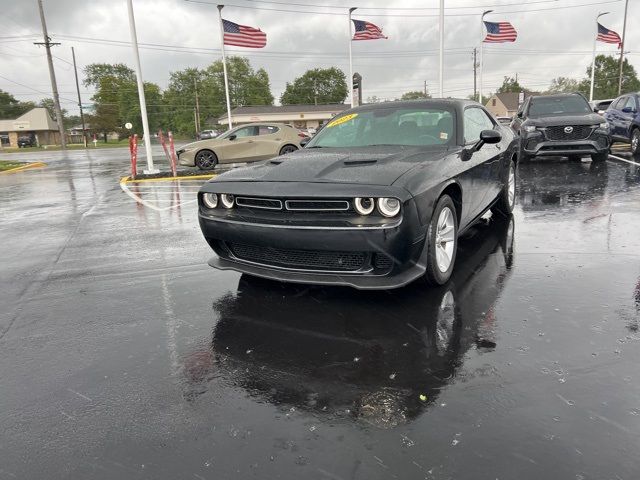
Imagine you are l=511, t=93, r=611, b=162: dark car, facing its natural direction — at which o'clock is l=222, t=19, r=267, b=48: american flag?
The american flag is roughly at 4 o'clock from the dark car.

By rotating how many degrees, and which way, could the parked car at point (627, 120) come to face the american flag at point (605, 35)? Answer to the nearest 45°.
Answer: approximately 135° to its right

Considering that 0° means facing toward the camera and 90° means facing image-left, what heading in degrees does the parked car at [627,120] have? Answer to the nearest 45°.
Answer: approximately 45°

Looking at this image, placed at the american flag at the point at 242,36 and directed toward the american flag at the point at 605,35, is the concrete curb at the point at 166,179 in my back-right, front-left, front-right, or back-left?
back-right

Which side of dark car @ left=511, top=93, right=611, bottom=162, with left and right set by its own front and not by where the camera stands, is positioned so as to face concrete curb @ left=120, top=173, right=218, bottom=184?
right

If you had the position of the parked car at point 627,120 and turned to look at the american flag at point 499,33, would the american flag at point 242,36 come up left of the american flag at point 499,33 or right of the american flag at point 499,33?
left

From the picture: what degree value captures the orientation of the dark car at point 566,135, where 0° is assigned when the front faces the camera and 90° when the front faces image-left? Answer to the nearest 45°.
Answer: approximately 0°

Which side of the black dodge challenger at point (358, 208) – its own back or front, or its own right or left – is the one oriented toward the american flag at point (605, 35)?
back

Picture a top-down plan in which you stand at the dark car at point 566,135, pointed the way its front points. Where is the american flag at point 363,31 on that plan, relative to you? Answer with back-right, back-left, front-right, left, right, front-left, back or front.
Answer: back-right

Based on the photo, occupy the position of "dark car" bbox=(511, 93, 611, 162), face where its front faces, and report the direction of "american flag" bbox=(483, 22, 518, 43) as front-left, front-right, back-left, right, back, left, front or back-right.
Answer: back
